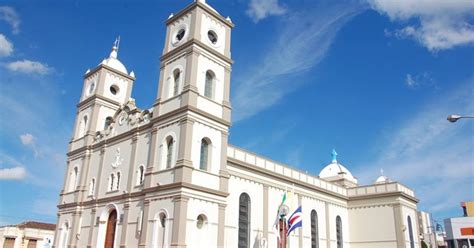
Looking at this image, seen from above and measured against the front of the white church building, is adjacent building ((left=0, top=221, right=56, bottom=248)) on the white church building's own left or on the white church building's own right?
on the white church building's own right

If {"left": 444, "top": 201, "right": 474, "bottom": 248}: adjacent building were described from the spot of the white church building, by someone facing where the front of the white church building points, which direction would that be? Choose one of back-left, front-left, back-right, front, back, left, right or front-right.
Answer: back

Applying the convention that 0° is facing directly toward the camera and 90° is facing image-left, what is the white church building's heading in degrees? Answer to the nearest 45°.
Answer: approximately 45°
